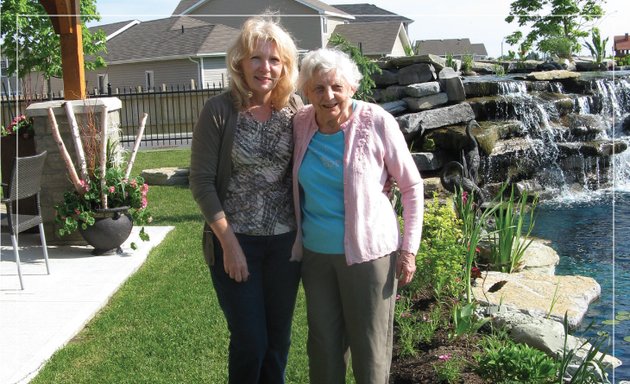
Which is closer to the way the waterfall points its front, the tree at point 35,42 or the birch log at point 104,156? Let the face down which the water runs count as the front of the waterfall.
the birch log

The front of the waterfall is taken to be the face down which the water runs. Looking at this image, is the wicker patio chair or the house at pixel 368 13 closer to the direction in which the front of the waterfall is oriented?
the wicker patio chair

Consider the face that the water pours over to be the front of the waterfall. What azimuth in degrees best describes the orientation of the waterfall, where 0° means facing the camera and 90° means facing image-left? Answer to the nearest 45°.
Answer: approximately 0°

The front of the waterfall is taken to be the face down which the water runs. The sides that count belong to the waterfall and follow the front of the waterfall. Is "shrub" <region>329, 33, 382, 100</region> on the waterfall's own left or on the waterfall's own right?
on the waterfall's own right

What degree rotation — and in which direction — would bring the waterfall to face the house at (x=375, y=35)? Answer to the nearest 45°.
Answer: approximately 180°

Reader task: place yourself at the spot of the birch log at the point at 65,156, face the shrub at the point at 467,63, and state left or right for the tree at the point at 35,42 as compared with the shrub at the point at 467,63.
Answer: left

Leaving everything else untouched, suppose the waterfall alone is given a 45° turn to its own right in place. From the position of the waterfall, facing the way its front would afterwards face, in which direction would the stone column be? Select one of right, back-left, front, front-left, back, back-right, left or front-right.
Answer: front

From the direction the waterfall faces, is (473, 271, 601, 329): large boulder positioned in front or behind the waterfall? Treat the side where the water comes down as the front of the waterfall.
in front

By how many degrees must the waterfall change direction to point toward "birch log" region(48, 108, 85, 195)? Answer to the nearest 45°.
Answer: approximately 45° to its right

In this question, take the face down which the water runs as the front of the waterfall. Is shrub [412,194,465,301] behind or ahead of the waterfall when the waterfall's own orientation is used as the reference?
ahead

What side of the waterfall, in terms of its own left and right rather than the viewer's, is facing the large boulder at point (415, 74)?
right
